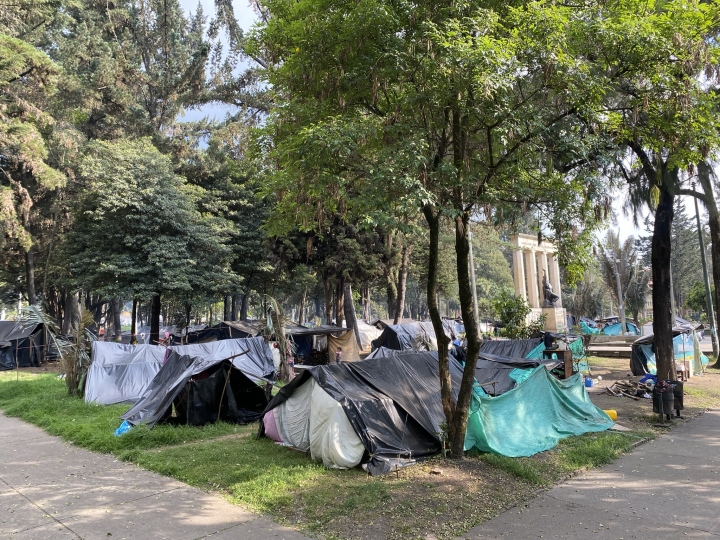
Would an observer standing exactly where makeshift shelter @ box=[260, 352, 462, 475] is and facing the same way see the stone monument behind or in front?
behind

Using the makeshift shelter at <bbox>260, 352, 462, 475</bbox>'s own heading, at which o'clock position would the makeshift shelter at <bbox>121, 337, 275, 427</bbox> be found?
the makeshift shelter at <bbox>121, 337, 275, 427</bbox> is roughly at 3 o'clock from the makeshift shelter at <bbox>260, 352, 462, 475</bbox>.

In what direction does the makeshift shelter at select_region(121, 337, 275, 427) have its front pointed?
toward the camera

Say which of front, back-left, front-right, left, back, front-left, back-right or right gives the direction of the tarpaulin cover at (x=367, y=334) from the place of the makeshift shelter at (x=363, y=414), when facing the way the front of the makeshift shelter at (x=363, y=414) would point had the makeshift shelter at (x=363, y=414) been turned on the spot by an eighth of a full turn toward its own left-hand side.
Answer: back

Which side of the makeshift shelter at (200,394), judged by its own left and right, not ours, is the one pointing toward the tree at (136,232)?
back

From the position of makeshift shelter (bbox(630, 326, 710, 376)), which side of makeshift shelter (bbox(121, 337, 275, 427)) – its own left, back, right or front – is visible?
left

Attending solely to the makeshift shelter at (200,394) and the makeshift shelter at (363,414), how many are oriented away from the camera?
0

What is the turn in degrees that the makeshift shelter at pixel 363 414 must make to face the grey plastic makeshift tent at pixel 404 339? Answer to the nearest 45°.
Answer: approximately 135° to its right

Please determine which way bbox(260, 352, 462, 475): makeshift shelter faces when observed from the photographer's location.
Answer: facing the viewer and to the left of the viewer

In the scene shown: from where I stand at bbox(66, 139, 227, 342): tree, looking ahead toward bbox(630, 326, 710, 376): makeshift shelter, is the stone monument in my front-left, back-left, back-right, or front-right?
front-left

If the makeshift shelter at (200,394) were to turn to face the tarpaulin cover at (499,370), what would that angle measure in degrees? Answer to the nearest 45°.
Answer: approximately 90° to its left
